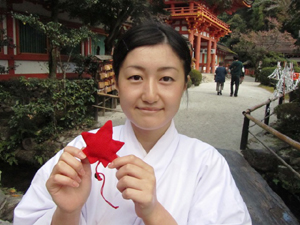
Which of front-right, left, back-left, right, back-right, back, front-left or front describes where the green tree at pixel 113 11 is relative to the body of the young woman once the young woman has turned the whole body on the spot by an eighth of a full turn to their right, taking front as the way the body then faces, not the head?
back-right

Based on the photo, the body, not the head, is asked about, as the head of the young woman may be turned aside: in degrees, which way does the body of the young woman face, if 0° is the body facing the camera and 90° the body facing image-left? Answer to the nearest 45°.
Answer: approximately 0°

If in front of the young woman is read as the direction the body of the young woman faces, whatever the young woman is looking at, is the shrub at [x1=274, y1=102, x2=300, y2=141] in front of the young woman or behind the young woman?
behind

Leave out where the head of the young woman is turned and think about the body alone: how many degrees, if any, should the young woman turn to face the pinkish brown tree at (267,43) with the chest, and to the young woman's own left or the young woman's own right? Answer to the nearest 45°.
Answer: approximately 135° to the young woman's own left

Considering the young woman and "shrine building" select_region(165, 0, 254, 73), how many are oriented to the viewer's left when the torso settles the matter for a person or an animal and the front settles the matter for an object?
0

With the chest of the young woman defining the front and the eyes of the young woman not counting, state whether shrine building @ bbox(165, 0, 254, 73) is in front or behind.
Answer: behind

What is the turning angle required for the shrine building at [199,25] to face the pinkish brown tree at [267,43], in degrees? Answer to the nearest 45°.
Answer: approximately 90° to its left

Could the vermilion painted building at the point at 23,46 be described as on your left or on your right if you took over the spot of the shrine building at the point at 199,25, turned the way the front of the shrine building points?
on your right

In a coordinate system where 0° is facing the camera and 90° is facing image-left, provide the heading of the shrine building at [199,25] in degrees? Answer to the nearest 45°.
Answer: approximately 315°

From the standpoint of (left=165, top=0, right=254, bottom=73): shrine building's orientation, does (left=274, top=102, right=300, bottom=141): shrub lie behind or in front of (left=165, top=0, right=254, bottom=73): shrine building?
in front
